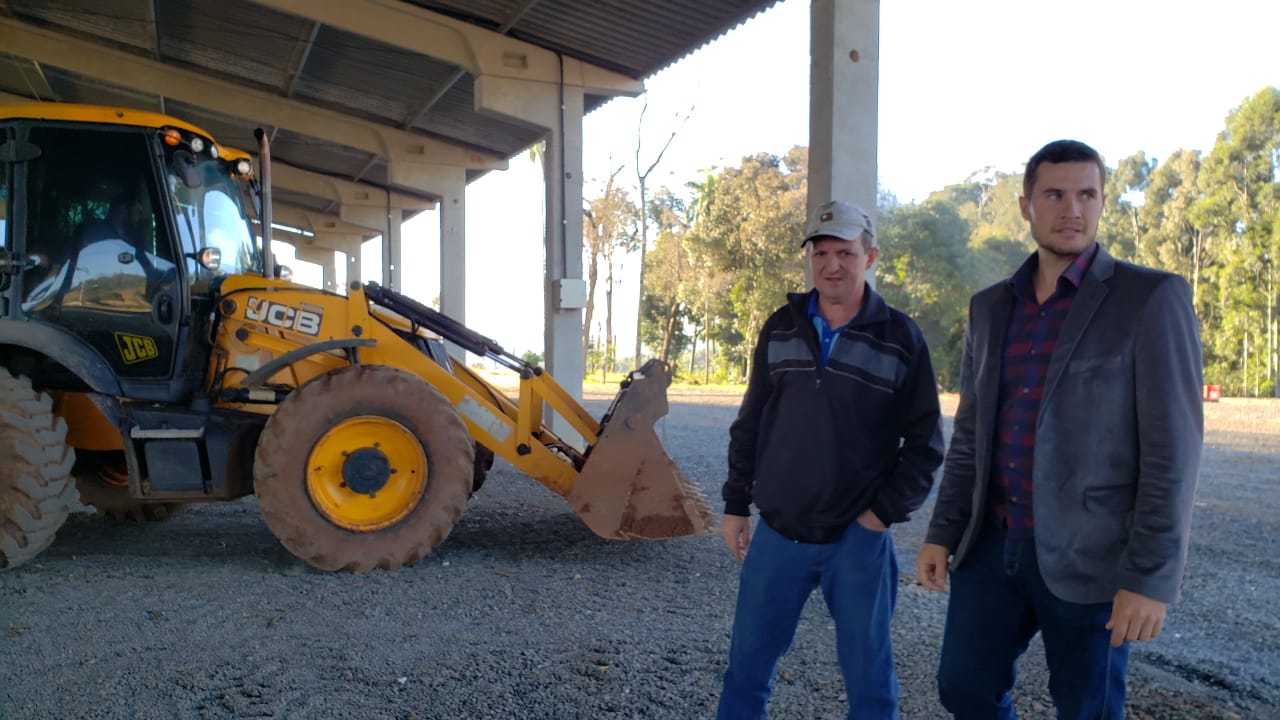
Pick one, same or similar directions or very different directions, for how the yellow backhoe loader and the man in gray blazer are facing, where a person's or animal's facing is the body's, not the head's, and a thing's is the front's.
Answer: very different directions

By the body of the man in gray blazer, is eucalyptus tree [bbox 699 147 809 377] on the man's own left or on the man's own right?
on the man's own right

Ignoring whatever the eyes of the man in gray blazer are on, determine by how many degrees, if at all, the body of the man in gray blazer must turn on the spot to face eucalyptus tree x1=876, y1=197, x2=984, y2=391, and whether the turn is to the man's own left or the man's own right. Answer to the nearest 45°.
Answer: approximately 135° to the man's own right

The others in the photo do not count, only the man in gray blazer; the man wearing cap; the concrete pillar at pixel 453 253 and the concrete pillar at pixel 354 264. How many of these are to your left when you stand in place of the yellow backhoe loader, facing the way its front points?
2

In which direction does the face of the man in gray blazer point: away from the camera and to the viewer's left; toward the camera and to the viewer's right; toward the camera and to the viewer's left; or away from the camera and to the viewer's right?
toward the camera and to the viewer's right

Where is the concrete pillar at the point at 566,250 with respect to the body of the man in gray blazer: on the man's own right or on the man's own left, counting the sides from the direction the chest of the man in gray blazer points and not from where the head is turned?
on the man's own right

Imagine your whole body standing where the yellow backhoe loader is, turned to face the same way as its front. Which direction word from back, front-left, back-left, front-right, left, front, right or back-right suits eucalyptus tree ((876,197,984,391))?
front-left

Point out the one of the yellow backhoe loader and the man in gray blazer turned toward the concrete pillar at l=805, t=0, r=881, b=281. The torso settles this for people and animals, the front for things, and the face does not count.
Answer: the yellow backhoe loader

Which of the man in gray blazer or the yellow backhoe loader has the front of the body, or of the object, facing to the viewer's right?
the yellow backhoe loader

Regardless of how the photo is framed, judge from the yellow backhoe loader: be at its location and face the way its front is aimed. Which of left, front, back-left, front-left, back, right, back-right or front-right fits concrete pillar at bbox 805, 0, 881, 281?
front

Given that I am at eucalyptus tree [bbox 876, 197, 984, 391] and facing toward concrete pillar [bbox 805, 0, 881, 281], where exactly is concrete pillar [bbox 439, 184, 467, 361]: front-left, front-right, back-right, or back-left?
front-right

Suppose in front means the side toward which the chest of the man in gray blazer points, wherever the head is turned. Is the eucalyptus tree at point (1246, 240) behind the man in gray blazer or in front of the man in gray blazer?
behind

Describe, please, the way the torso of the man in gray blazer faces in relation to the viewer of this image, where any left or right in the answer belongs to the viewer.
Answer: facing the viewer and to the left of the viewer

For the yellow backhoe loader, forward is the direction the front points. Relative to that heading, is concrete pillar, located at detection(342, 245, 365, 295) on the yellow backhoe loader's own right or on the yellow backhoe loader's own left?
on the yellow backhoe loader's own left

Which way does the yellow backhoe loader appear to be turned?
to the viewer's right

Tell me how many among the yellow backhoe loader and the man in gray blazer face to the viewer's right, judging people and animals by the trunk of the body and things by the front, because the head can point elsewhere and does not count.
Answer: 1

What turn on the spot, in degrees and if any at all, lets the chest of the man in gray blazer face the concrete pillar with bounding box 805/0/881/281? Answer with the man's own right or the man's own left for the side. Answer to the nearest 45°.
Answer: approximately 135° to the man's own right
